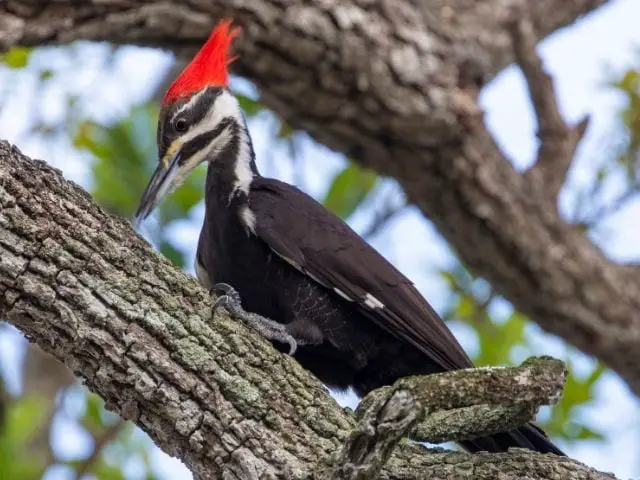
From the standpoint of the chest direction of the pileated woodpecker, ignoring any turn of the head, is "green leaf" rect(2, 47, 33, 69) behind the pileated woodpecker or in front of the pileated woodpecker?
in front

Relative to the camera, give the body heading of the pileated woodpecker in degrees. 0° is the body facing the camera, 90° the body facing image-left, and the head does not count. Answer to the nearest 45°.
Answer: approximately 90°

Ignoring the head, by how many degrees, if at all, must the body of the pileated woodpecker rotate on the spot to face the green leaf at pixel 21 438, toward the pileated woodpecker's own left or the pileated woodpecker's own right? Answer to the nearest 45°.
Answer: approximately 45° to the pileated woodpecker's own right

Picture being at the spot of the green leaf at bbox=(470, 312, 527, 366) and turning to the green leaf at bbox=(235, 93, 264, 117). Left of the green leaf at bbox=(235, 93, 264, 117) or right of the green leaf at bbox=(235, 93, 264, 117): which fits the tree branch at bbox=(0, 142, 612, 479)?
left
